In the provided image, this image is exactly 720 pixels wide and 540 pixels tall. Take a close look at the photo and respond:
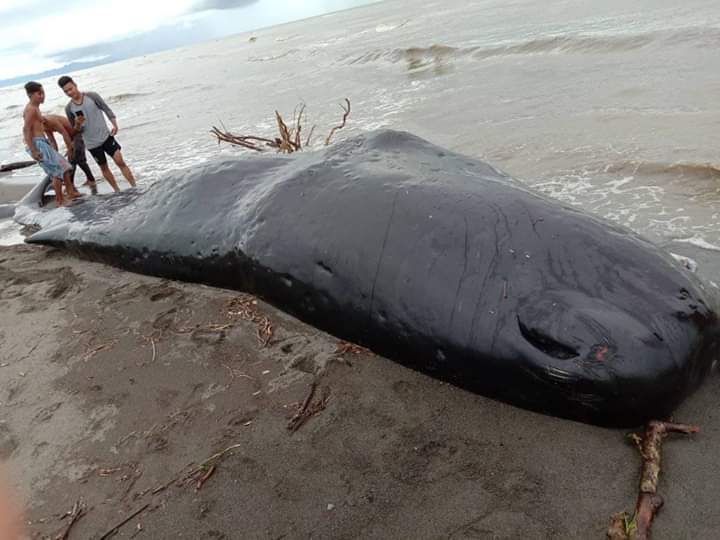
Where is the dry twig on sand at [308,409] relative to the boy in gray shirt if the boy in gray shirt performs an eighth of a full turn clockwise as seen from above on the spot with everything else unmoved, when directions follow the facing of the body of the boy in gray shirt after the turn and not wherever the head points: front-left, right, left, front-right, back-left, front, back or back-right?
left

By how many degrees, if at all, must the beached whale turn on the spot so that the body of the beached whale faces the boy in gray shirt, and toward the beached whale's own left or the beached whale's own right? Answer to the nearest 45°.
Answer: approximately 180°

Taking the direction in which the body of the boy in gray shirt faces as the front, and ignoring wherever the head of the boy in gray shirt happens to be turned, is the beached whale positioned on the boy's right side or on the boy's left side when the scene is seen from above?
on the boy's left side

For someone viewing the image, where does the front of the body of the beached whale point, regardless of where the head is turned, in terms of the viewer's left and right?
facing the viewer and to the right of the viewer

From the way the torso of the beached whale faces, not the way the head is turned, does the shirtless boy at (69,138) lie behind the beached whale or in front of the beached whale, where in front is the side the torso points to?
behind

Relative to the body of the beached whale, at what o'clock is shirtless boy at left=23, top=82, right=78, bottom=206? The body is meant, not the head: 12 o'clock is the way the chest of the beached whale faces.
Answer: The shirtless boy is roughly at 6 o'clock from the beached whale.

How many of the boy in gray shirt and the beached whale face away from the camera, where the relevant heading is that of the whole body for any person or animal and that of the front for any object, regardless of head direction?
0

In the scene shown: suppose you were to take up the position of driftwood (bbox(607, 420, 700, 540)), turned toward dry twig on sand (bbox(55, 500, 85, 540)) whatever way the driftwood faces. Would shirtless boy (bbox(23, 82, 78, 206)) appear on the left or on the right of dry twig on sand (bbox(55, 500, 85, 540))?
right

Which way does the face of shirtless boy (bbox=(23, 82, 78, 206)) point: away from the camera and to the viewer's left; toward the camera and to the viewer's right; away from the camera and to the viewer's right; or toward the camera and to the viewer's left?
toward the camera and to the viewer's right

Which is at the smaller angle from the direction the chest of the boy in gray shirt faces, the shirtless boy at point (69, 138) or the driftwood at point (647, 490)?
the driftwood

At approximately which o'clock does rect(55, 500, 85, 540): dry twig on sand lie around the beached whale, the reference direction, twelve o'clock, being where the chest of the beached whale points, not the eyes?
The dry twig on sand is roughly at 4 o'clock from the beached whale.

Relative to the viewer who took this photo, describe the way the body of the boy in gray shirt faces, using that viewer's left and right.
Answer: facing the viewer and to the left of the viewer

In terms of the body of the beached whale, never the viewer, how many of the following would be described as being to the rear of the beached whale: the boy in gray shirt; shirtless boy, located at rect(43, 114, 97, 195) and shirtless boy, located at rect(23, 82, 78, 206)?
3

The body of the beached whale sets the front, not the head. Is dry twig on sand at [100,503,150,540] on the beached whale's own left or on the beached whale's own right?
on the beached whale's own right

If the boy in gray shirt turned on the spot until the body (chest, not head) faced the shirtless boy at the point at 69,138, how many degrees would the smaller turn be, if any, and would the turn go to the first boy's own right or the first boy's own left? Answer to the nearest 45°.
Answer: approximately 90° to the first boy's own right

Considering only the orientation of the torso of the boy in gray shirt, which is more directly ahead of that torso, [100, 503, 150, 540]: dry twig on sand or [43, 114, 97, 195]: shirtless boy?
the dry twig on sand
